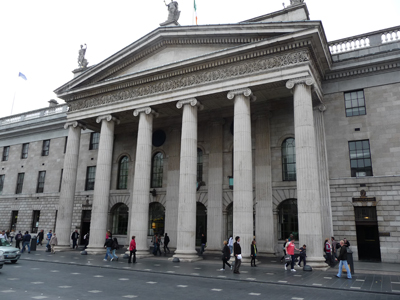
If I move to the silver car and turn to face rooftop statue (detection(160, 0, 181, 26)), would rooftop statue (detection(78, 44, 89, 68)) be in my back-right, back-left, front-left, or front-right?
front-left

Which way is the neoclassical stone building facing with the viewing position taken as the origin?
facing the viewer and to the left of the viewer

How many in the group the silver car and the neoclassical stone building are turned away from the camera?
0

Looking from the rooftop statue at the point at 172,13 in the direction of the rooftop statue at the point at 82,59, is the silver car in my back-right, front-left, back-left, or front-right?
front-left
